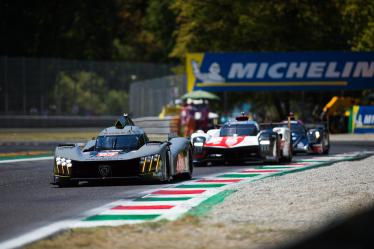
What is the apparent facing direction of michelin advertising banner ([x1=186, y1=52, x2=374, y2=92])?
toward the camera

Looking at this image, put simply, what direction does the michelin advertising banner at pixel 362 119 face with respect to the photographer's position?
facing the viewer

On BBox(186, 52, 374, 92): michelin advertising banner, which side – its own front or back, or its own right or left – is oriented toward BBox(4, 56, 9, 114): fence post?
right

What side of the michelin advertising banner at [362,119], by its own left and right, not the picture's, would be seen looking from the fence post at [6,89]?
right

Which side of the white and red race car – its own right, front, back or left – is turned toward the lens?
front

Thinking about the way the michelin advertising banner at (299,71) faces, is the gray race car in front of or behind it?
in front

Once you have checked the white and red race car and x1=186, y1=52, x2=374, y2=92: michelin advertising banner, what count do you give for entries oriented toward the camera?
2

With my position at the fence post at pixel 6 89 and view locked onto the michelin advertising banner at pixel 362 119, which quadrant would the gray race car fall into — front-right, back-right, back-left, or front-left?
front-right

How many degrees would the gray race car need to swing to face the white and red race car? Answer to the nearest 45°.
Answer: approximately 135° to its left

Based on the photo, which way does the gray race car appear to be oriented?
toward the camera

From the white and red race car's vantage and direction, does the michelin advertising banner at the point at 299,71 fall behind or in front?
behind

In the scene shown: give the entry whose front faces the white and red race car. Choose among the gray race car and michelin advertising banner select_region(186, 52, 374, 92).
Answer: the michelin advertising banner

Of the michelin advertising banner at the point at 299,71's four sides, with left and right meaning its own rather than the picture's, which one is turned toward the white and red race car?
front

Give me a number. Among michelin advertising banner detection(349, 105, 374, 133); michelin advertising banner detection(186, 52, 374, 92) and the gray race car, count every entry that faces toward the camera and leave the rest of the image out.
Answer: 3
